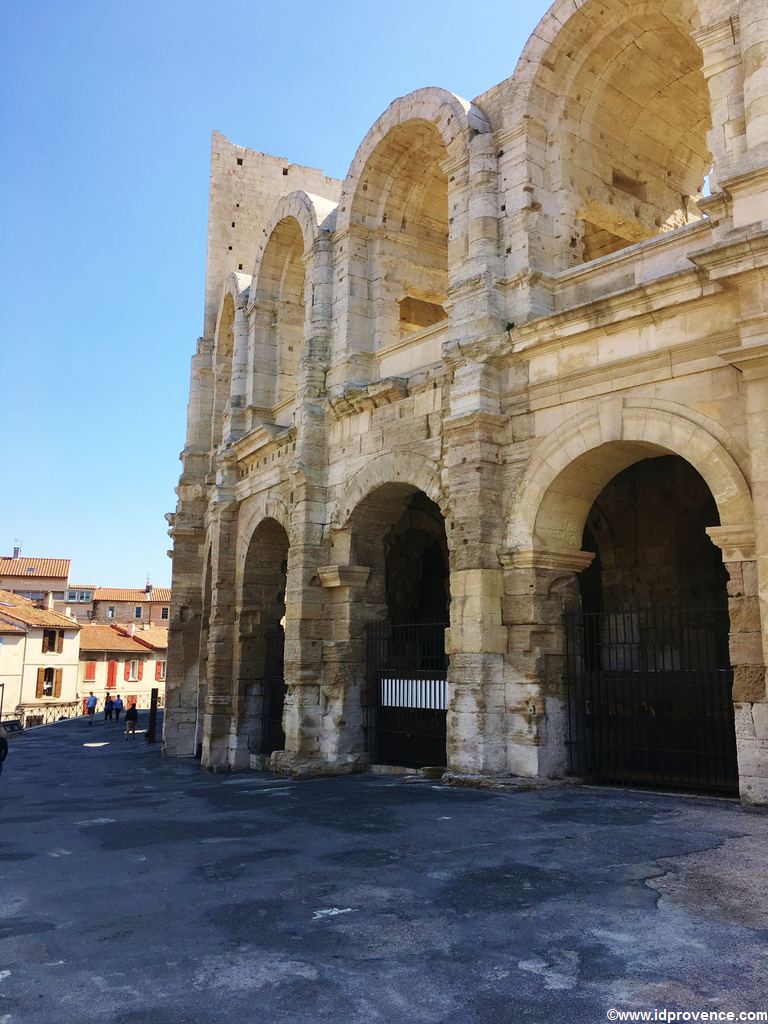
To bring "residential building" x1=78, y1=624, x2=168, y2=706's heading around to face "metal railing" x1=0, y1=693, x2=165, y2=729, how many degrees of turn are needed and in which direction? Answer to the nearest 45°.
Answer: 0° — it already faces it

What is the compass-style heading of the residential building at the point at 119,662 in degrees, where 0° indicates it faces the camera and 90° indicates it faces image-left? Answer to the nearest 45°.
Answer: approximately 0°

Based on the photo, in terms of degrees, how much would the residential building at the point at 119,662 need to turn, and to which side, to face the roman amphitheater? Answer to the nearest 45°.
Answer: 0° — it already faces it
